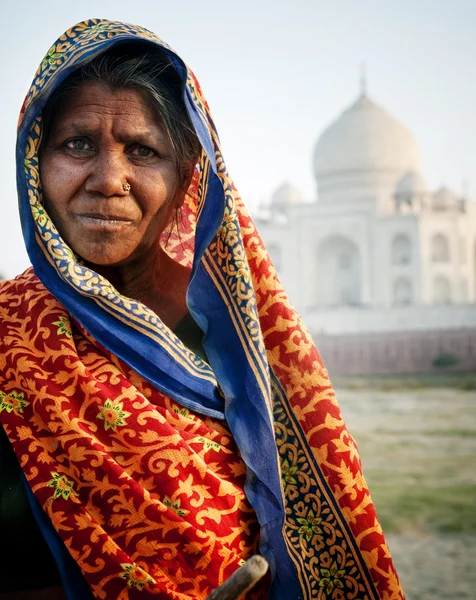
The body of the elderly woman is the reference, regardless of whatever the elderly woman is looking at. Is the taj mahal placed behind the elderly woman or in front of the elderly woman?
behind

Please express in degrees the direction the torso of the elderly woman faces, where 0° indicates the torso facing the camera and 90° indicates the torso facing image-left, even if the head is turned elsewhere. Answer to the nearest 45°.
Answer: approximately 0°
